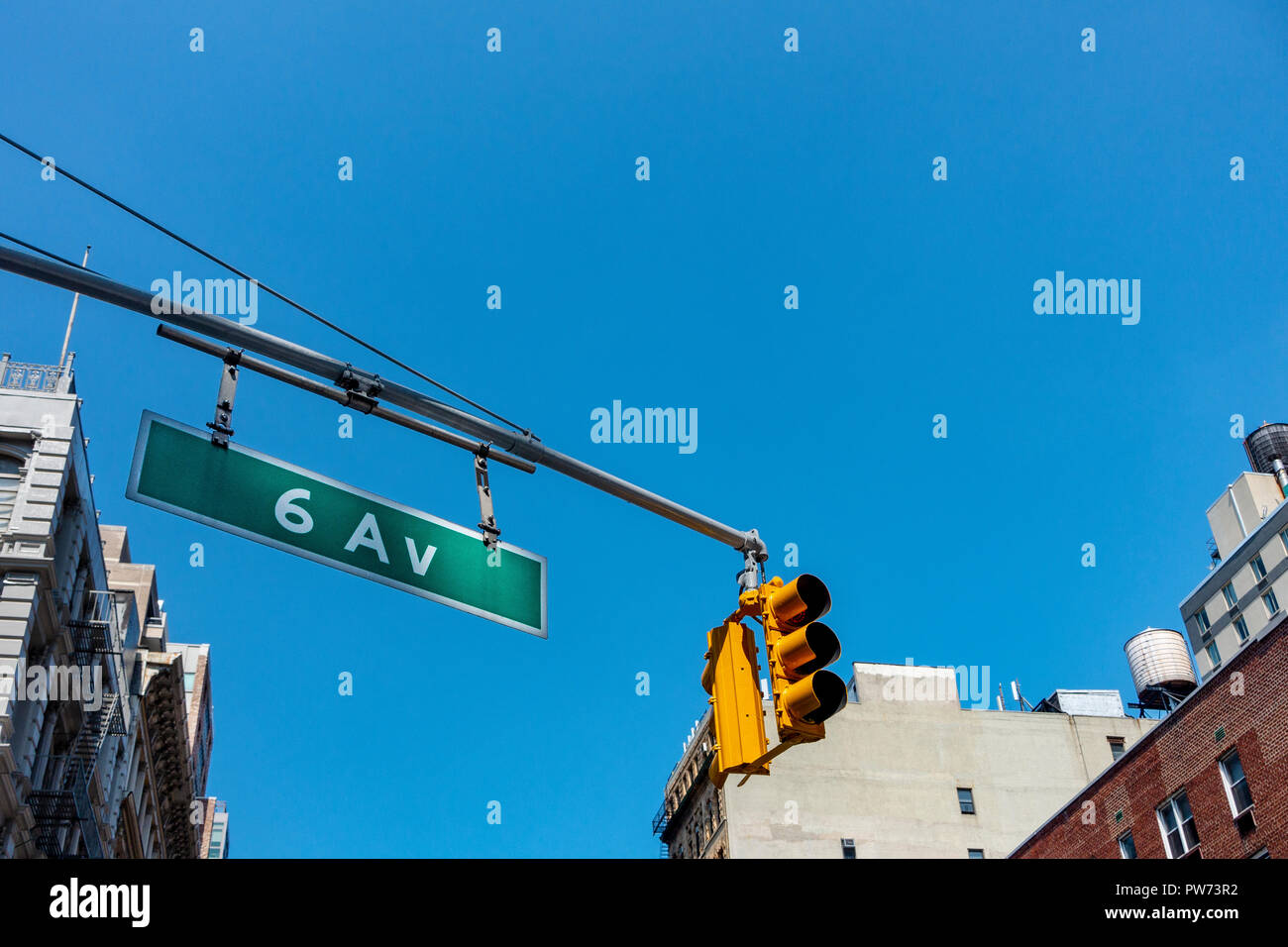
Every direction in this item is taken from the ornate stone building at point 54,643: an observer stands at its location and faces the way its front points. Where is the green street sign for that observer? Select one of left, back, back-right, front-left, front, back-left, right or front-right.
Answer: front-right

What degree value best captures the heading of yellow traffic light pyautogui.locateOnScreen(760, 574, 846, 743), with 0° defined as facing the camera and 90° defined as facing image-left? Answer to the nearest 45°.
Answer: approximately 315°

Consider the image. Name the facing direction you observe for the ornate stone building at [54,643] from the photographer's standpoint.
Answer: facing the viewer and to the right of the viewer

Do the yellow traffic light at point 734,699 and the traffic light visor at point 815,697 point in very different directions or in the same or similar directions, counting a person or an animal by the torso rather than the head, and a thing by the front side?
very different directions

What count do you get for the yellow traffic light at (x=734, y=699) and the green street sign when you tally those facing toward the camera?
1

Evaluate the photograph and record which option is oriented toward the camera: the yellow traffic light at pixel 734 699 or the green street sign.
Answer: the green street sign

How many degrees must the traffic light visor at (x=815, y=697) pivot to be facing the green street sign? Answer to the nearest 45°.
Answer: approximately 135° to its right

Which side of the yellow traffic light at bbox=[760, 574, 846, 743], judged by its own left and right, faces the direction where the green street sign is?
right

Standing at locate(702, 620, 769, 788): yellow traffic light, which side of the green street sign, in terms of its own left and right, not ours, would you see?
left

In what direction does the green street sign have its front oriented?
toward the camera
